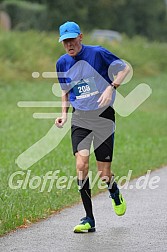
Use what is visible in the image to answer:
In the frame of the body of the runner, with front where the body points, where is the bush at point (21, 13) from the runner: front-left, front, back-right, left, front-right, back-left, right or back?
back-right

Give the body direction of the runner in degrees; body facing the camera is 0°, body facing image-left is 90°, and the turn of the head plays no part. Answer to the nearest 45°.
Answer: approximately 45°
